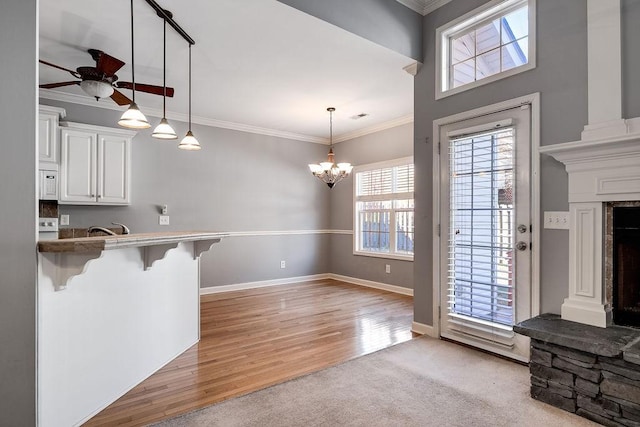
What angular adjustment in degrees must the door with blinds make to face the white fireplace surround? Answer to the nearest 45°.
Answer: approximately 90° to its left

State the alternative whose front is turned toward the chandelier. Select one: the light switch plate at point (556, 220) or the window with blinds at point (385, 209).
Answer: the window with blinds

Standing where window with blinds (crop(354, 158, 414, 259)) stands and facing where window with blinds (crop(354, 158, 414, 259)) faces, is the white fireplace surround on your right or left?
on your left

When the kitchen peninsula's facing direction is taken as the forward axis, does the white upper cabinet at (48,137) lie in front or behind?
behind

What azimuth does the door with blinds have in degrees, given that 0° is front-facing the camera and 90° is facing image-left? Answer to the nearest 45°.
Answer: approximately 45°

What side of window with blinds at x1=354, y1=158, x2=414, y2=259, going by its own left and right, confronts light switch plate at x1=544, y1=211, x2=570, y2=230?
left

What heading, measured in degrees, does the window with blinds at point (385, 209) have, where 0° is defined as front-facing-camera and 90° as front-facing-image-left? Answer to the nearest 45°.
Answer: approximately 45°
